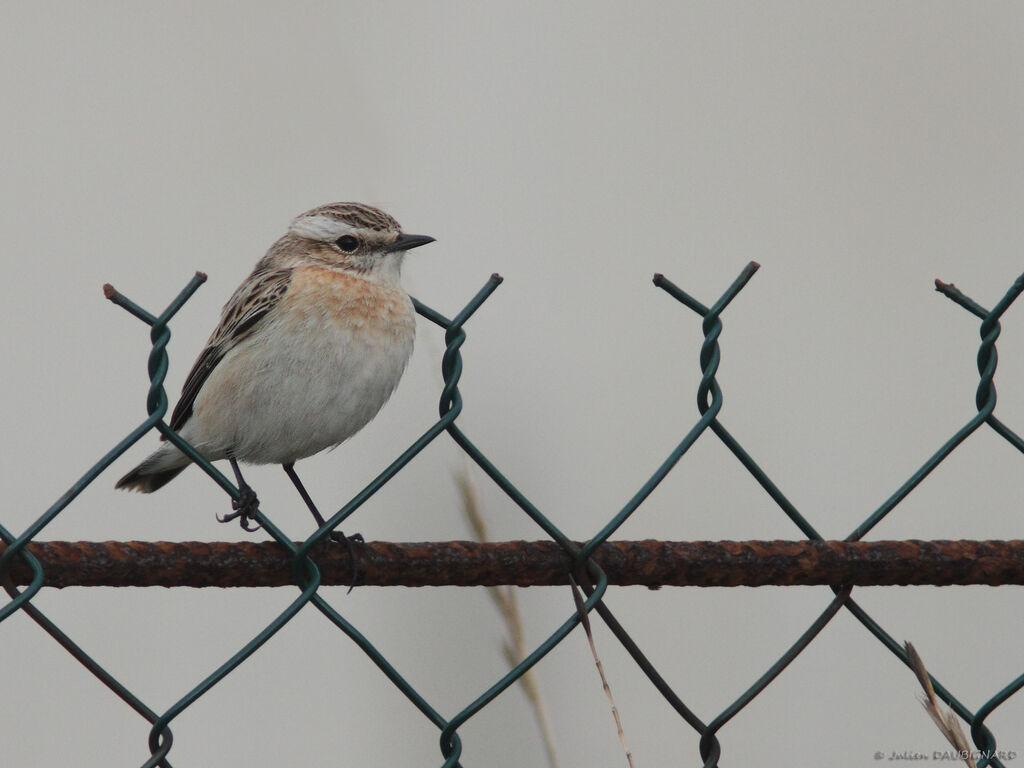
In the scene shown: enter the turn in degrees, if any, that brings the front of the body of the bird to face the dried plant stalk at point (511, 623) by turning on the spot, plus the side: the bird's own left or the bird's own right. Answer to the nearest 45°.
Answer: approximately 90° to the bird's own left

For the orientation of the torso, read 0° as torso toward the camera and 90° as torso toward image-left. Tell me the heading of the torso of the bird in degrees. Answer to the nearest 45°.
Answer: approximately 315°
